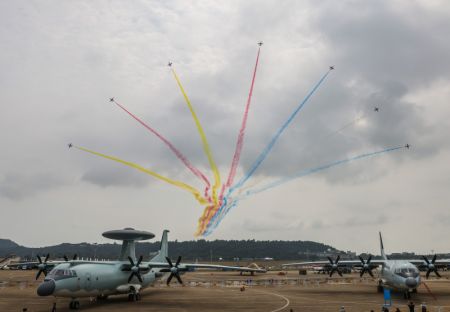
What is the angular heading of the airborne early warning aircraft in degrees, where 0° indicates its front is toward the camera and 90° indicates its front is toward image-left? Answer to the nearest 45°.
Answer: approximately 45°
